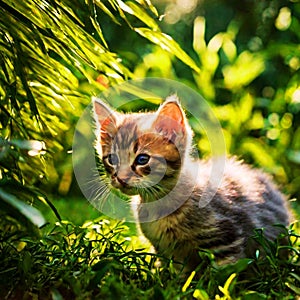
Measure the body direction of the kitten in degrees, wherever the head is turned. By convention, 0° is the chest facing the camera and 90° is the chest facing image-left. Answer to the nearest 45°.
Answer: approximately 45°
